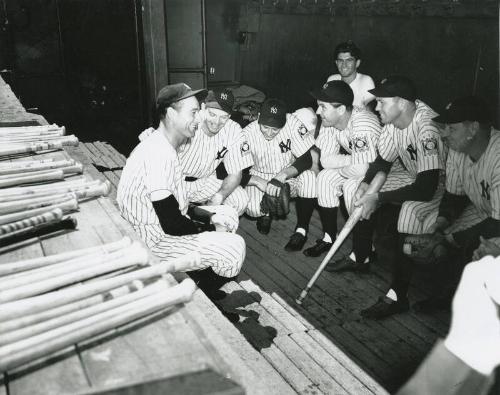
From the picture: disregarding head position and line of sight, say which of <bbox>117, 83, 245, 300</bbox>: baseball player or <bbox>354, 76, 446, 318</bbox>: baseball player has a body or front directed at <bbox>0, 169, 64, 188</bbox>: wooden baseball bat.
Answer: <bbox>354, 76, 446, 318</bbox>: baseball player

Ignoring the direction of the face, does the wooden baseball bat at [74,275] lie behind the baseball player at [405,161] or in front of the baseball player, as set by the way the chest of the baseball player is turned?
in front

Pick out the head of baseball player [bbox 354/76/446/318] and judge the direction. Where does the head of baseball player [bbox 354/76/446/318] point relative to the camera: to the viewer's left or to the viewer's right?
to the viewer's left

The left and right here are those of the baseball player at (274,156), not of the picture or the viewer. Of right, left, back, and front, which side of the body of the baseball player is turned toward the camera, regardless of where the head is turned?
front

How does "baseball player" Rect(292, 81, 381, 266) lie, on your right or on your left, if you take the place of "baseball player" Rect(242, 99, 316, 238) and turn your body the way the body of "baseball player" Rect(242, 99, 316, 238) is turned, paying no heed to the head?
on your left

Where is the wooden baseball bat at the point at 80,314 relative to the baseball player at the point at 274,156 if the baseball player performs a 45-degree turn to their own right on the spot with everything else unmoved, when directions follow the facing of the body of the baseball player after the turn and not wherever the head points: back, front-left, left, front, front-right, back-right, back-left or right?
front-left

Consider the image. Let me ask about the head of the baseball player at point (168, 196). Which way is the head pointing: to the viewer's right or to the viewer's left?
to the viewer's right

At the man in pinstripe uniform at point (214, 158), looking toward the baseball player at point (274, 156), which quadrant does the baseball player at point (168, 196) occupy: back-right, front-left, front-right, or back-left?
back-right

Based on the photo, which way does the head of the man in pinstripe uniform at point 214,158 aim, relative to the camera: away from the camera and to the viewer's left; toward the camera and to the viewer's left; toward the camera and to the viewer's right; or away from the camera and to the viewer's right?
toward the camera and to the viewer's left

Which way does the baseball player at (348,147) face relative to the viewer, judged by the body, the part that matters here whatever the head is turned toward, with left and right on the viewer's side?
facing the viewer and to the left of the viewer

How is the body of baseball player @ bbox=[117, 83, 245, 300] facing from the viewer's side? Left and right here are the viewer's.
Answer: facing to the right of the viewer

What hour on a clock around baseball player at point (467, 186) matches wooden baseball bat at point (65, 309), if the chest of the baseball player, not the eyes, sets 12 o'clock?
The wooden baseball bat is roughly at 11 o'clock from the baseball player.

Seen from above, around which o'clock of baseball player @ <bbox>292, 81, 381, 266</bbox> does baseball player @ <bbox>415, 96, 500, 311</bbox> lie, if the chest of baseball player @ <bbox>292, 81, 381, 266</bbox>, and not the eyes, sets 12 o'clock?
baseball player @ <bbox>415, 96, 500, 311</bbox> is roughly at 9 o'clock from baseball player @ <bbox>292, 81, 381, 266</bbox>.

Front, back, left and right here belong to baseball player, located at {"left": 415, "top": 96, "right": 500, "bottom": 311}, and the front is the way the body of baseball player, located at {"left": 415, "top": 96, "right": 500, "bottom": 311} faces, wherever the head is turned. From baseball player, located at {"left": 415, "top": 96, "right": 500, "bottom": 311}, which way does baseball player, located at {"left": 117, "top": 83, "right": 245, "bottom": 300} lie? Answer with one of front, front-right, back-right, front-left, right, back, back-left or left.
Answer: front

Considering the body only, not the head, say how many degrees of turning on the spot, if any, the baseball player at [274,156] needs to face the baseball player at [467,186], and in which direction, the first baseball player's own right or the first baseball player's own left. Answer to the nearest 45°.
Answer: approximately 45° to the first baseball player's own left

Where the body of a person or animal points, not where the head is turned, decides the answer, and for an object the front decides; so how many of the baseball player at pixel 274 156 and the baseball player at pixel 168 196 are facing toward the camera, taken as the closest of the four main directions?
1
